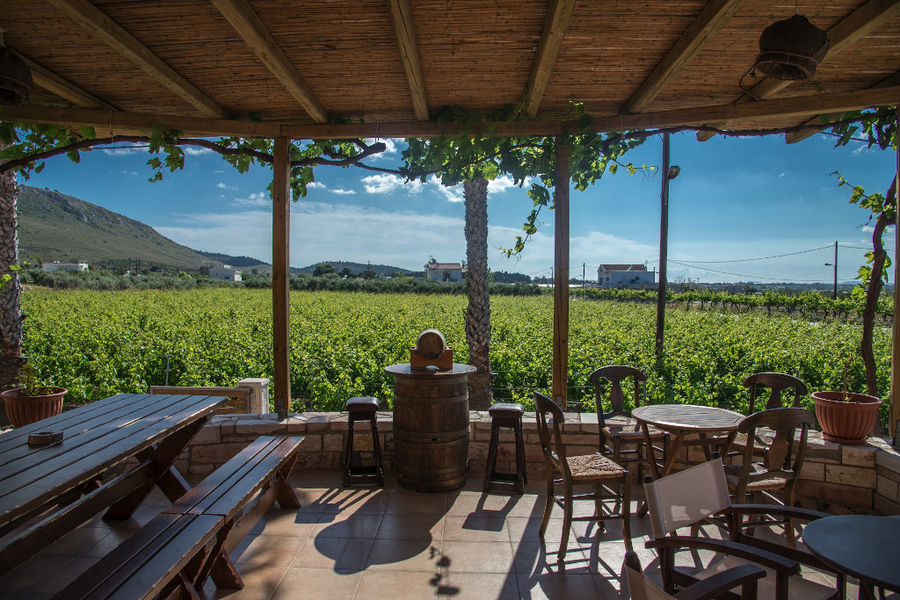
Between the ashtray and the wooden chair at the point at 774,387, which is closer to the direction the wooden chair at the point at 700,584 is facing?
the wooden chair

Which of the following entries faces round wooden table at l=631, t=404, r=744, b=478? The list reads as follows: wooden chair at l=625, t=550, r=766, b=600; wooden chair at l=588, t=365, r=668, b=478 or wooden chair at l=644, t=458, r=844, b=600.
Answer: wooden chair at l=588, t=365, r=668, b=478

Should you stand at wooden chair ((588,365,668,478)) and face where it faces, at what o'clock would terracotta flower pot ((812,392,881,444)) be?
The terracotta flower pot is roughly at 10 o'clock from the wooden chair.

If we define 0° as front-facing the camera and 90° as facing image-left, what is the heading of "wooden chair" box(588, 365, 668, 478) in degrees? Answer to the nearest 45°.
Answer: approximately 315°
